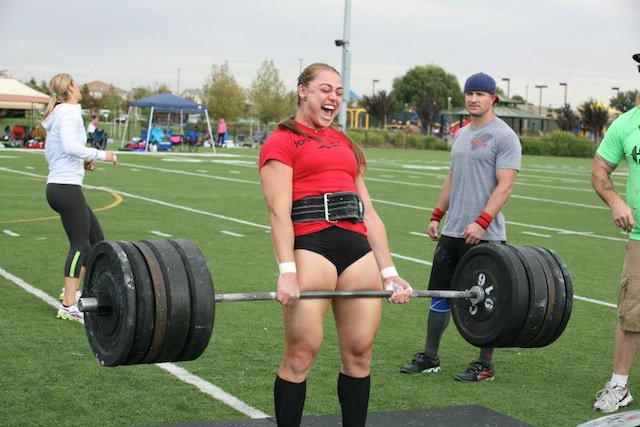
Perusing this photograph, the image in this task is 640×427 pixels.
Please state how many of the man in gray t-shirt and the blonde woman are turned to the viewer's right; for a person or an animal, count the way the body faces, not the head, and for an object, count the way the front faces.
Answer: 1

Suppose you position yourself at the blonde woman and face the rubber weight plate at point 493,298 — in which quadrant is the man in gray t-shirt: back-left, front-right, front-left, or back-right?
front-left

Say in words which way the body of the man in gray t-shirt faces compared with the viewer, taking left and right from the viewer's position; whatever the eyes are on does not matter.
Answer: facing the viewer and to the left of the viewer

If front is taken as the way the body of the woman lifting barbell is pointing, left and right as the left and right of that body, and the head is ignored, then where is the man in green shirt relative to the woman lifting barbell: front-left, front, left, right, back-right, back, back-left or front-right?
left

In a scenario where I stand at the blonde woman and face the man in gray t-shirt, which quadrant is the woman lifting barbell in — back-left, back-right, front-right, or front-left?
front-right

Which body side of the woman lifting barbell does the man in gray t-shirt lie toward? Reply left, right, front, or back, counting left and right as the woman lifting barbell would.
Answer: left

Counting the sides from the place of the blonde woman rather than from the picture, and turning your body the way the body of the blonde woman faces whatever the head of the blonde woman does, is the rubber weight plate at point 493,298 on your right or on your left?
on your right

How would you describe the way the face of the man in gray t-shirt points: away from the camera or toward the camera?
toward the camera

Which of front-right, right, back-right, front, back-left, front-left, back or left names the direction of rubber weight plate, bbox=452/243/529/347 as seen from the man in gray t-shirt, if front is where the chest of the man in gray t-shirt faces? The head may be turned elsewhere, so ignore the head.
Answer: front-left

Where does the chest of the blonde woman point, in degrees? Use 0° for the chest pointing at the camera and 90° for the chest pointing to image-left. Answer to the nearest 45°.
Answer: approximately 270°

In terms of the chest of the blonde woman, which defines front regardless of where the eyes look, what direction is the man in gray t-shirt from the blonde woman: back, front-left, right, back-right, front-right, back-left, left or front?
front-right

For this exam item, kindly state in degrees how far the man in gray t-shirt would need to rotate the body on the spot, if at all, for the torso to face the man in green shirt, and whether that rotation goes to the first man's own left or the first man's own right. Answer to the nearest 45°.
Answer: approximately 90° to the first man's own left

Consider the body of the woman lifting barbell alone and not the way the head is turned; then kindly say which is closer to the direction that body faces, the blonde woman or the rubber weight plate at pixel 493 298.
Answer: the rubber weight plate

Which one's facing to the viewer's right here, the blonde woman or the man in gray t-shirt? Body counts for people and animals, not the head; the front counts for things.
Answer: the blonde woman

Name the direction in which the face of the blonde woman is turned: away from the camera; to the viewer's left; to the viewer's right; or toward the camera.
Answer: to the viewer's right
